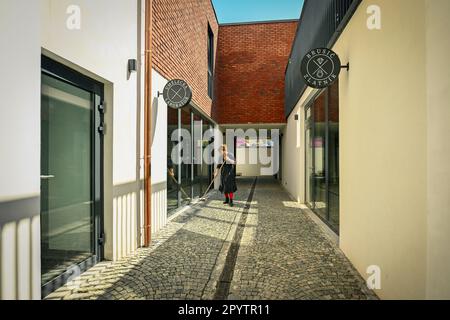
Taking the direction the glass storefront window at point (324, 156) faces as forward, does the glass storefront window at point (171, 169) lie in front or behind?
in front

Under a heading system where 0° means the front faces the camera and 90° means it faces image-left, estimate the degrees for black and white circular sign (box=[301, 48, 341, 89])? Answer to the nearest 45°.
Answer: approximately 0°

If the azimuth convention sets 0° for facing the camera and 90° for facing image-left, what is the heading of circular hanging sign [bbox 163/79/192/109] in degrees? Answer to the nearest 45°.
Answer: approximately 0°

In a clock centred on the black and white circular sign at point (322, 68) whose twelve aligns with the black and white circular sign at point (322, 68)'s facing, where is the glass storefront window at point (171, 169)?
The glass storefront window is roughly at 4 o'clock from the black and white circular sign.

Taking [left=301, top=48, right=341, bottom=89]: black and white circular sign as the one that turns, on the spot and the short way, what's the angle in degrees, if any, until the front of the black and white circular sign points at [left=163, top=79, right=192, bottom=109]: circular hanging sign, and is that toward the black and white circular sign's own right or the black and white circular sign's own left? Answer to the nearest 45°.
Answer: approximately 90° to the black and white circular sign's own right

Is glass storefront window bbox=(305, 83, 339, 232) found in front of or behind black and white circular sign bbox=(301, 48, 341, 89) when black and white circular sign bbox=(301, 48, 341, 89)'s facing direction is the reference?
behind

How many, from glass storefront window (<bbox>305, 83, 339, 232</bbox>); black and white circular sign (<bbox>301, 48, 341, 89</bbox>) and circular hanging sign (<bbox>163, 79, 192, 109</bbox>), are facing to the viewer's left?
1

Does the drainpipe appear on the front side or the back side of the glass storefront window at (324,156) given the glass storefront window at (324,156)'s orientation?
on the front side

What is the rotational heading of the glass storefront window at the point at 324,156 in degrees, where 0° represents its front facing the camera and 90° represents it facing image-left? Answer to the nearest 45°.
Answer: approximately 90°

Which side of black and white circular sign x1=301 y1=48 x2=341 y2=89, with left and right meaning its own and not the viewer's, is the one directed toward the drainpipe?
right

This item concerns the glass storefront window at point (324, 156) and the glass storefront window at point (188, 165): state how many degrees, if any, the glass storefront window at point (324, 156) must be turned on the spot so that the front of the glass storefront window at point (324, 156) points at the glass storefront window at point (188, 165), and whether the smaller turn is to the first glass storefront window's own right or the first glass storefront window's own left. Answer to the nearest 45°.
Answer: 0° — it already faces it

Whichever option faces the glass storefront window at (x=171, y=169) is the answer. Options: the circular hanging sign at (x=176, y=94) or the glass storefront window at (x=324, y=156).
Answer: the glass storefront window at (x=324, y=156)

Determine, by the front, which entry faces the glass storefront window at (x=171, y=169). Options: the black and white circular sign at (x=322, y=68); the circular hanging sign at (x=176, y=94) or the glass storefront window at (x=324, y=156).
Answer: the glass storefront window at (x=324, y=156)
